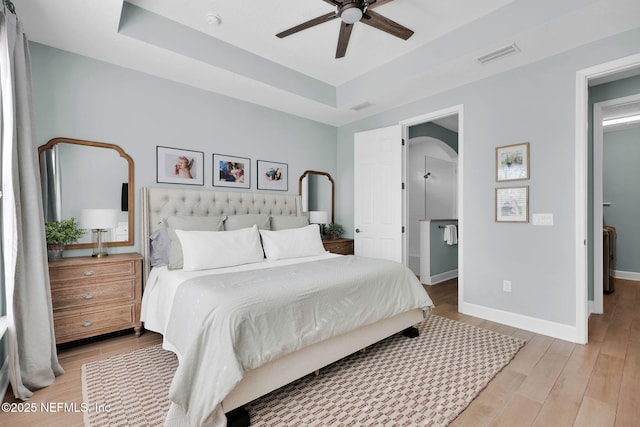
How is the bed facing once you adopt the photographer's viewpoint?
facing the viewer and to the right of the viewer

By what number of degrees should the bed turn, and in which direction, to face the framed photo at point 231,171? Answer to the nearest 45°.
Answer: approximately 135° to its left

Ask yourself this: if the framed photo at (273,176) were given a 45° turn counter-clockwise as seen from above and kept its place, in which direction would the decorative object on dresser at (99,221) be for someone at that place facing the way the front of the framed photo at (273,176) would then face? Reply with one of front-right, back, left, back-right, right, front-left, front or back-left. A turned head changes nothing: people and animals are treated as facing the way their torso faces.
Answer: back-right

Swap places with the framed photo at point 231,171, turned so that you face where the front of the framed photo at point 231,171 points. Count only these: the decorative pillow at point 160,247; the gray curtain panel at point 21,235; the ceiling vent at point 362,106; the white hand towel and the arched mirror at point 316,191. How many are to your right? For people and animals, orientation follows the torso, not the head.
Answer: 2

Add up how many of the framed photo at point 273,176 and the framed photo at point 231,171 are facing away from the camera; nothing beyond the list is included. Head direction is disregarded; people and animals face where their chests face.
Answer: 0

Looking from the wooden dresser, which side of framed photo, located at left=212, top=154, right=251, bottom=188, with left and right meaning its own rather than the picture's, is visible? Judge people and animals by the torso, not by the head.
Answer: right

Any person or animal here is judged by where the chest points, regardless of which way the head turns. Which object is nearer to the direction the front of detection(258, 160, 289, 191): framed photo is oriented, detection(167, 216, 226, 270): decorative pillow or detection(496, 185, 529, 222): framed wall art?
the framed wall art

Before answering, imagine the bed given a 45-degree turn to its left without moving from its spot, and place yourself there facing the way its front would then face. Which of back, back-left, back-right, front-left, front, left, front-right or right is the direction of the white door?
front-left

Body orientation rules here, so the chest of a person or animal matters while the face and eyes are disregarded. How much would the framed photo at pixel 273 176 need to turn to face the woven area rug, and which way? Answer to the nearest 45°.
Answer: approximately 45° to its right

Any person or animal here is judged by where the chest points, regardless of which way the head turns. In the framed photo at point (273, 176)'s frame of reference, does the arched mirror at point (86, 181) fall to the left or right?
on its right

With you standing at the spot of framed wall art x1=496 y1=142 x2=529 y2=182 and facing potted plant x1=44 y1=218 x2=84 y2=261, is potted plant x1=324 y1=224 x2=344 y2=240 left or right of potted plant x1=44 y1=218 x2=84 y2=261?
right

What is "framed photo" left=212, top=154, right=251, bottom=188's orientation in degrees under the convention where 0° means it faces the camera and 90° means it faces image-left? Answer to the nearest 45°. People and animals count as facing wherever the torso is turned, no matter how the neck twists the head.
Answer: approximately 315°

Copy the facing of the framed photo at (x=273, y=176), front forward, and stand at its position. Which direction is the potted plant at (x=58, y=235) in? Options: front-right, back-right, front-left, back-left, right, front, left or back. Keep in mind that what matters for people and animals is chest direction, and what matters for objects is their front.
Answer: right
